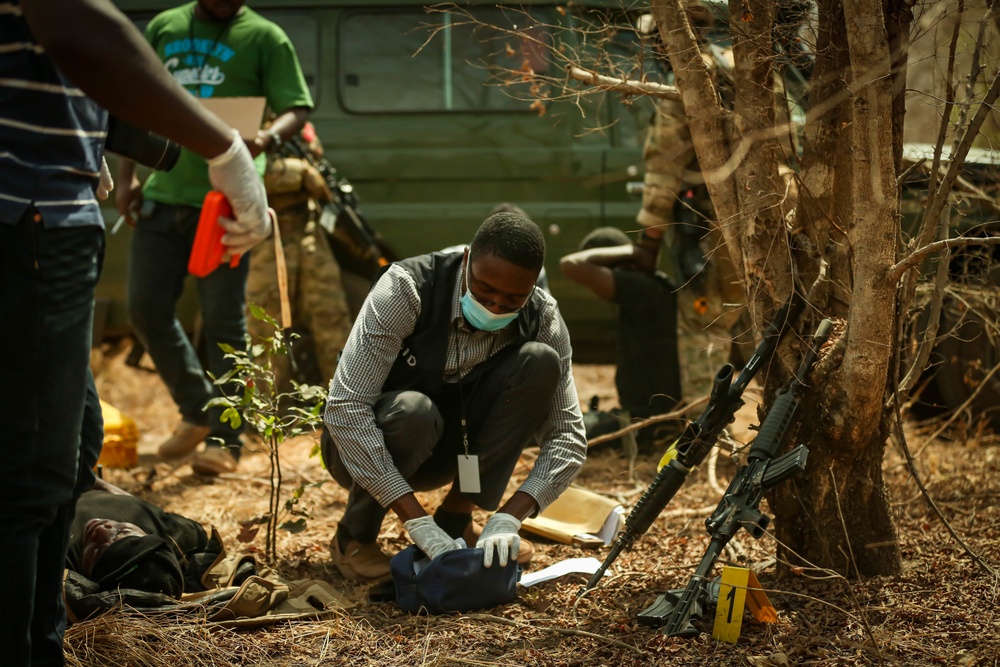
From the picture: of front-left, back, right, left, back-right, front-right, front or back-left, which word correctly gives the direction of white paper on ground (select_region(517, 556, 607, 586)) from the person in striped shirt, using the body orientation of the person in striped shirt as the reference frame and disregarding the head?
front-left

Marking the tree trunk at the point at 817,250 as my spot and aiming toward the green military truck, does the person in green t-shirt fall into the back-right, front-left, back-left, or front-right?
front-left

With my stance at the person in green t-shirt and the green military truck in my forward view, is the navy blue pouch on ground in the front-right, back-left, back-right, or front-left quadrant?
back-right

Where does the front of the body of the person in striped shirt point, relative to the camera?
to the viewer's right

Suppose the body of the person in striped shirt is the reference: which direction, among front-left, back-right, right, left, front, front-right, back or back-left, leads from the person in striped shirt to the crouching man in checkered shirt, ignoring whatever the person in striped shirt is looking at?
front-left
